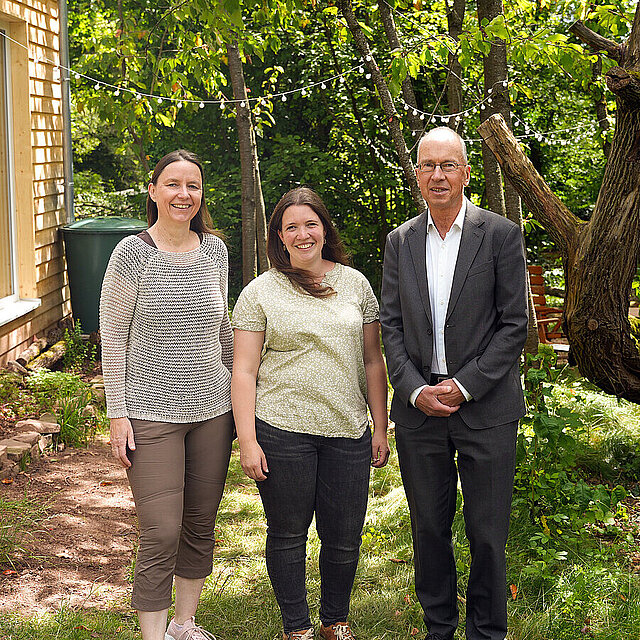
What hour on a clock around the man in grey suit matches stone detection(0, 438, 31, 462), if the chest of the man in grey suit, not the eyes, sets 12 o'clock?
The stone is roughly at 4 o'clock from the man in grey suit.

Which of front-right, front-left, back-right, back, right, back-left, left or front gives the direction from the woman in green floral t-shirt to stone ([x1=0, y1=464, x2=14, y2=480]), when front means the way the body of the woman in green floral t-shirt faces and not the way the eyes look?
back-right

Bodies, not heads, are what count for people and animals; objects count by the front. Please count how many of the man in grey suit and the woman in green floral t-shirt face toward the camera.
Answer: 2

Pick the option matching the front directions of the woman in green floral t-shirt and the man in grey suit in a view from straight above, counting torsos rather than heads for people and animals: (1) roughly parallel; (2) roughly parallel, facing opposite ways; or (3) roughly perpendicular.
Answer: roughly parallel

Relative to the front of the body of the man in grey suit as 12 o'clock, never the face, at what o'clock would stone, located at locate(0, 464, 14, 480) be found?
The stone is roughly at 4 o'clock from the man in grey suit.

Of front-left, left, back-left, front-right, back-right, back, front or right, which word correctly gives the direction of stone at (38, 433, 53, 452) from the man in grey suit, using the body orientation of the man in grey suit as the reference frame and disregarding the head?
back-right

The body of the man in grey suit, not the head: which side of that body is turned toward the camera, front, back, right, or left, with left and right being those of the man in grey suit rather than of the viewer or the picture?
front

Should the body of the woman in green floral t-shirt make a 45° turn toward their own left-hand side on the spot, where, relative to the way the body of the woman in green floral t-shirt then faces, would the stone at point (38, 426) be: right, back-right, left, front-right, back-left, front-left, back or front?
back

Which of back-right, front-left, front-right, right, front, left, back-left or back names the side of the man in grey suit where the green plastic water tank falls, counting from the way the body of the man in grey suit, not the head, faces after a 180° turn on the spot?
front-left

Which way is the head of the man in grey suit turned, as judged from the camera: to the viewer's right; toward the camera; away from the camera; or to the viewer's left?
toward the camera

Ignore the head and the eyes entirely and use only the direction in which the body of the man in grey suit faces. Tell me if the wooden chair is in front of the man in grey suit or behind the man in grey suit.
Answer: behind

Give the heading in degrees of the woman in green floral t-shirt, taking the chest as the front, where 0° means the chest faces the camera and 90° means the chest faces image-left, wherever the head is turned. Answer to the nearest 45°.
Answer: approximately 0°

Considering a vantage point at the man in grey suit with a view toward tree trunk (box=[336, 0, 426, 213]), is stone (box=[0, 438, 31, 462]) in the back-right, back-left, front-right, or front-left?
front-left

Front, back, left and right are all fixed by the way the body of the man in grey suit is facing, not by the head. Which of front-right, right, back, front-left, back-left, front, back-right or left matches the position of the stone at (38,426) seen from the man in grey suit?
back-right

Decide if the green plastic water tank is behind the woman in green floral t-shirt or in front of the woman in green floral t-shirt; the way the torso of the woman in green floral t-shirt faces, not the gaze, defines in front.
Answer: behind

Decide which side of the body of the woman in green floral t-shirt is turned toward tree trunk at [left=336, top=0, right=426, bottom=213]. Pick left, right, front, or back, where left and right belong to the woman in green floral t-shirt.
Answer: back
